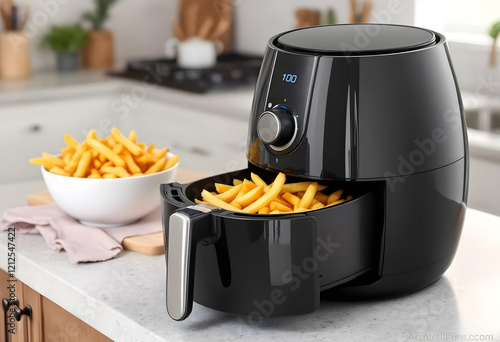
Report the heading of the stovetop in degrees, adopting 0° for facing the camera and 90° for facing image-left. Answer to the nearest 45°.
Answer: approximately 0°

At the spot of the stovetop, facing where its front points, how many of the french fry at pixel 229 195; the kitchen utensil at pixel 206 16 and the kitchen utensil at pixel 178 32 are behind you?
2

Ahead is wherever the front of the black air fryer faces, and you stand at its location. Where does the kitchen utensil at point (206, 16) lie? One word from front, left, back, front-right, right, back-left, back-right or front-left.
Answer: back-right

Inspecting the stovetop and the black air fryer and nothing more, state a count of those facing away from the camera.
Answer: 0

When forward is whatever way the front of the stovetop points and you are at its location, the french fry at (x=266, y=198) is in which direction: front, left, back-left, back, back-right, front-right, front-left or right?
front

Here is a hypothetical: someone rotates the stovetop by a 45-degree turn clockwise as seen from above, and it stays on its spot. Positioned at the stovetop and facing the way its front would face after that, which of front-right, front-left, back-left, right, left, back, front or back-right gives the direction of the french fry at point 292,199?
front-left

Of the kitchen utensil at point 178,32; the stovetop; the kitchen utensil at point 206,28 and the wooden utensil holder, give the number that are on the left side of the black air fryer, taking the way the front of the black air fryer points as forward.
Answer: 0

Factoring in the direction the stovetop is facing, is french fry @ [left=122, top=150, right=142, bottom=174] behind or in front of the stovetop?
in front

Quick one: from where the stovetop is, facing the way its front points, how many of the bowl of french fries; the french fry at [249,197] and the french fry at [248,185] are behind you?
0

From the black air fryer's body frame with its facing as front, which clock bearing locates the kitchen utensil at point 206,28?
The kitchen utensil is roughly at 4 o'clock from the black air fryer.

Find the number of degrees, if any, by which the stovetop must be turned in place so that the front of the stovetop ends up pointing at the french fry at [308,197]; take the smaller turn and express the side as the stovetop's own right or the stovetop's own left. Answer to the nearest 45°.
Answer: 0° — it already faces it

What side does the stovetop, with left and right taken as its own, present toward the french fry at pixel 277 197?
front

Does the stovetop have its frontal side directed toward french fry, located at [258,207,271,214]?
yes

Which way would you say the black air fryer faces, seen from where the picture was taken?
facing the viewer and to the left of the viewer

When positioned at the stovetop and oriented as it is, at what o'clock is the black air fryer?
The black air fryer is roughly at 12 o'clock from the stovetop.

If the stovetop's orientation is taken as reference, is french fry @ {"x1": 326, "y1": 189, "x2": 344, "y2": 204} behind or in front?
in front

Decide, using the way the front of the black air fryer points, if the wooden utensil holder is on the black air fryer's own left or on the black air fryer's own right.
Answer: on the black air fryer's own right
